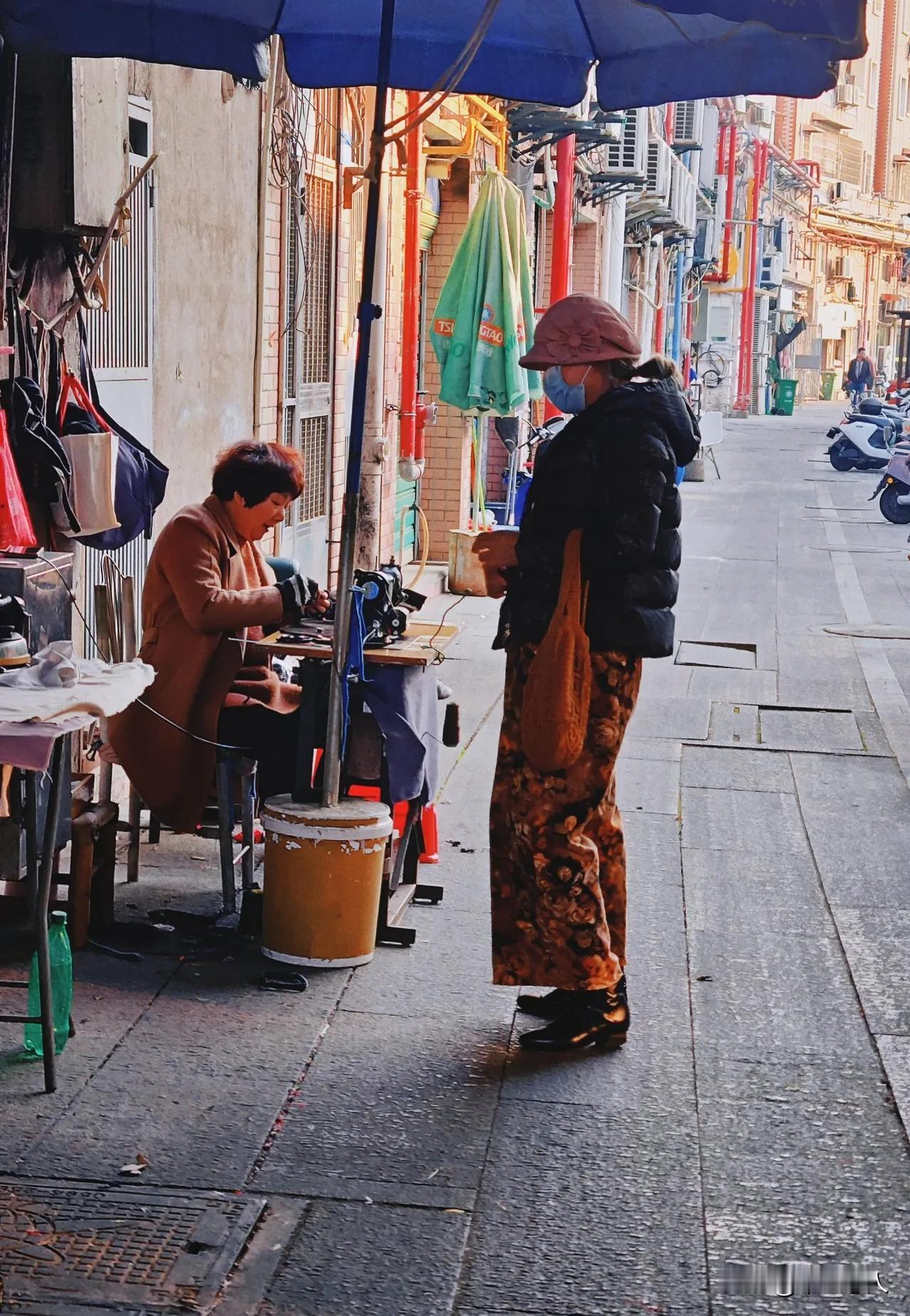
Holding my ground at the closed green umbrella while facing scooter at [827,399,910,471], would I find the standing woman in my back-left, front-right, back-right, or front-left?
back-right

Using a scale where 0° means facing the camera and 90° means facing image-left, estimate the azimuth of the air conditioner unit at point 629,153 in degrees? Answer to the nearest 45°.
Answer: approximately 270°

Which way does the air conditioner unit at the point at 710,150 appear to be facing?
to the viewer's right

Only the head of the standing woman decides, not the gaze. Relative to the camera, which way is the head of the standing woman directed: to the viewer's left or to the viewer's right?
to the viewer's left

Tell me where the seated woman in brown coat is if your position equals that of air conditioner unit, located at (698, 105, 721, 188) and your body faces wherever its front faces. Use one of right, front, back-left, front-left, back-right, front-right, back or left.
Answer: right

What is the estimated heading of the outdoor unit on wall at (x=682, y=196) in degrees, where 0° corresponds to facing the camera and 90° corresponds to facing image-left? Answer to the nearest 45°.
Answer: approximately 270°

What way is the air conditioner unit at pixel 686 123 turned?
to the viewer's right

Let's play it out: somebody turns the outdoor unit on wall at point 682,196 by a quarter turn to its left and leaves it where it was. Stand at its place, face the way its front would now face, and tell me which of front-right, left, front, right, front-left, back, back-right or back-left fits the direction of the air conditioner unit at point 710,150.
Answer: front

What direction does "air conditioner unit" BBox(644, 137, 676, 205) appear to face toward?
to the viewer's right

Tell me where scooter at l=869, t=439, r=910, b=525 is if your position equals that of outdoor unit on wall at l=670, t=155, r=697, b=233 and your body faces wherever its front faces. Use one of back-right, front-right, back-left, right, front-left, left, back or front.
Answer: right

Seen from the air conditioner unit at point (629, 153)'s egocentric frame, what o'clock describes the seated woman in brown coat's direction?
The seated woman in brown coat is roughly at 3 o'clock from the air conditioner unit.

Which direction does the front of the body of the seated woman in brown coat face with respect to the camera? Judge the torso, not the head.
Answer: to the viewer's right
